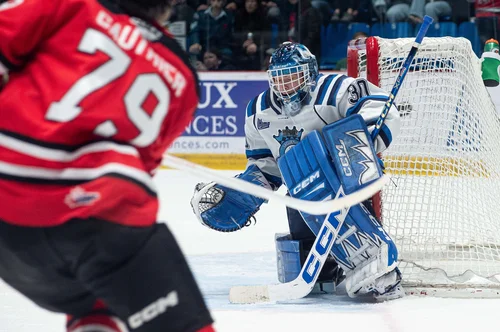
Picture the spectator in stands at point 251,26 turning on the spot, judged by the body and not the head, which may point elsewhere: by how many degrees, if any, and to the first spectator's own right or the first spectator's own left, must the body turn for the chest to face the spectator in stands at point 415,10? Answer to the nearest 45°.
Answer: approximately 90° to the first spectator's own left

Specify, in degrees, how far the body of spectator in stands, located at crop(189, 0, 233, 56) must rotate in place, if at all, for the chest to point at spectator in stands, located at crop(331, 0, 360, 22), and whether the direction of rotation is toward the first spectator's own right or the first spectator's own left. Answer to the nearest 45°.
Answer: approximately 90° to the first spectator's own left

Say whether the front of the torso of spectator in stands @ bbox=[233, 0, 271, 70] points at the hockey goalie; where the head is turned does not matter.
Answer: yes

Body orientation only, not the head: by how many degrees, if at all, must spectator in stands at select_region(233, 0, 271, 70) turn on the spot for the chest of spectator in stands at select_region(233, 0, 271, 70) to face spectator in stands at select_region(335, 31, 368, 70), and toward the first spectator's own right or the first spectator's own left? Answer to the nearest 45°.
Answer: approximately 45° to the first spectator's own left

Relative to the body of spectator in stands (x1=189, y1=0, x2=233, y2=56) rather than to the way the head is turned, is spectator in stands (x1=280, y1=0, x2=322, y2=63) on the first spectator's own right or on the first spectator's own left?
on the first spectator's own left

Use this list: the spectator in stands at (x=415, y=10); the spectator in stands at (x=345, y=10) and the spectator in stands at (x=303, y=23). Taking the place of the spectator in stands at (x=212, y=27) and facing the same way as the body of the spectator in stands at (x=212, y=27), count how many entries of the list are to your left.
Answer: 3

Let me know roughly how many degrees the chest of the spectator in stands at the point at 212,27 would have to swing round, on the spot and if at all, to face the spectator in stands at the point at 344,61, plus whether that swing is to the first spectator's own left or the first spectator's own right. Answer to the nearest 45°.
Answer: approximately 90° to the first spectator's own left

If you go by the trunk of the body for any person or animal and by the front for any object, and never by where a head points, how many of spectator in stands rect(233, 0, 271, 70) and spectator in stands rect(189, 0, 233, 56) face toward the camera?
2

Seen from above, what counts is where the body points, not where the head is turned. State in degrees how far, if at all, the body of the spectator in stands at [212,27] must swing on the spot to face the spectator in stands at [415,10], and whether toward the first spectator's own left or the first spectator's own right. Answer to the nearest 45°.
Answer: approximately 90° to the first spectator's own left

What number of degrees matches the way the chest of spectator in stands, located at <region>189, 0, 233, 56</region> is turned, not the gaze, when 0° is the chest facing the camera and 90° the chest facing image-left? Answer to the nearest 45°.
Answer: approximately 0°
